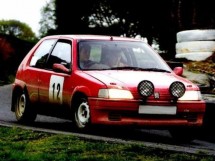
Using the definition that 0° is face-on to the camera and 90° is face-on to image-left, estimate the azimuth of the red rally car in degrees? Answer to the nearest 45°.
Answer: approximately 315°
